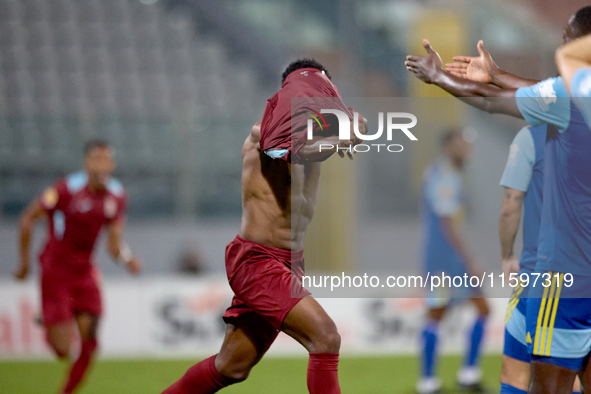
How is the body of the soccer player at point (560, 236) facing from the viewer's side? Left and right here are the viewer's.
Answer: facing away from the viewer and to the left of the viewer

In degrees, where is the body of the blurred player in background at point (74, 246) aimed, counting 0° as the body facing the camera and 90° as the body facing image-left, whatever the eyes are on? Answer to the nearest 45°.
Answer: approximately 315°

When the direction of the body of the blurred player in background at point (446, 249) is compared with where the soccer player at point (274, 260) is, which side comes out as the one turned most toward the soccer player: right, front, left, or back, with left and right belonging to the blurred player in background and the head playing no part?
right
